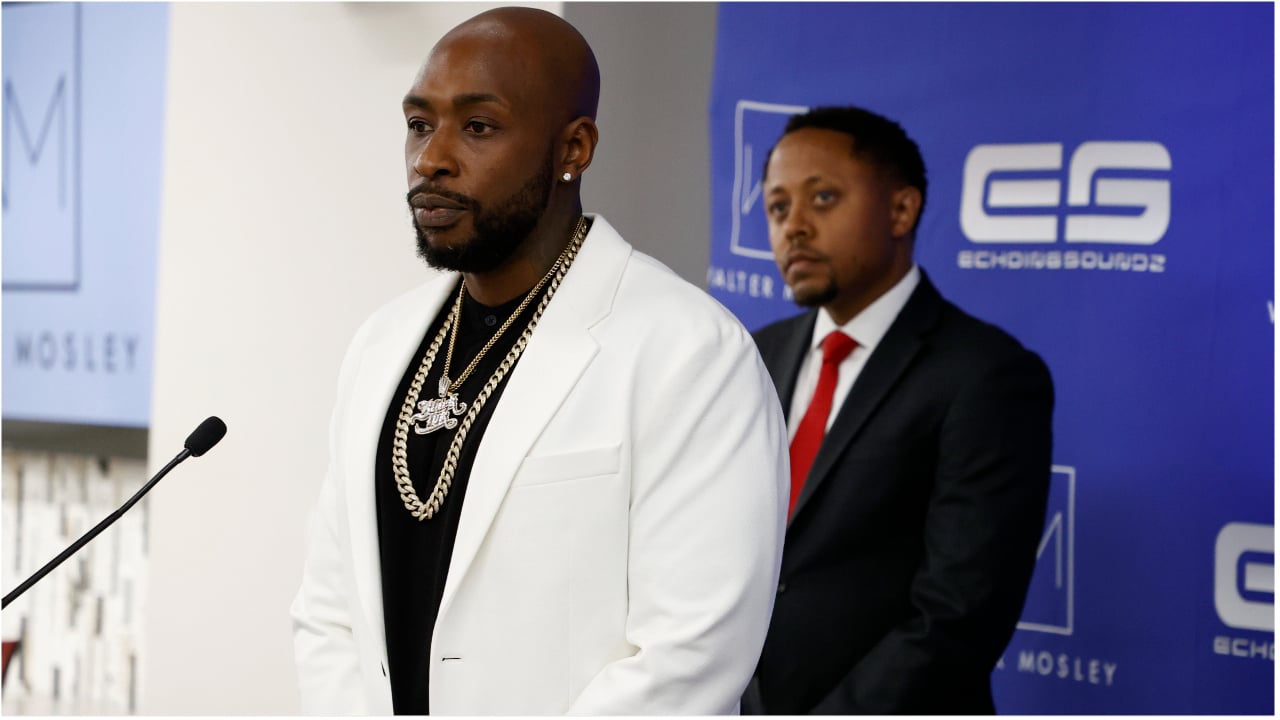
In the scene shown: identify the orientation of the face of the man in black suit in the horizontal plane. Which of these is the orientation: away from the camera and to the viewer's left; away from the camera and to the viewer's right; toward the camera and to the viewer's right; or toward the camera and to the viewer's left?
toward the camera and to the viewer's left

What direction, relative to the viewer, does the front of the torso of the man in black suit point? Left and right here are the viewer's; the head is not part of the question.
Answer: facing the viewer and to the left of the viewer
